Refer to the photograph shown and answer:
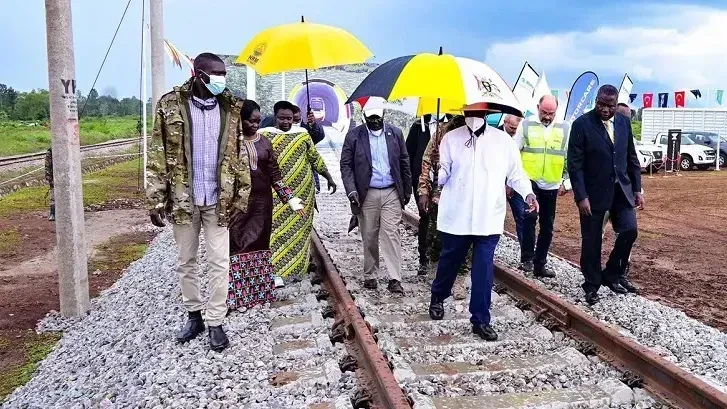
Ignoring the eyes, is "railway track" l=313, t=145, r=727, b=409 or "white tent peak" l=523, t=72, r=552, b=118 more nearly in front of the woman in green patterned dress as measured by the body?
the railway track

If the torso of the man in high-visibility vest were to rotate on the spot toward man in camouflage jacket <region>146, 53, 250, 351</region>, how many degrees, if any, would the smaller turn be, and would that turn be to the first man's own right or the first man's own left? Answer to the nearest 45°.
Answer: approximately 45° to the first man's own right

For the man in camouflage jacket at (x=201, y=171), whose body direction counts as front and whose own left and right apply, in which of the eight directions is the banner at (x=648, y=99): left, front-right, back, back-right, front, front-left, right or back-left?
back-left

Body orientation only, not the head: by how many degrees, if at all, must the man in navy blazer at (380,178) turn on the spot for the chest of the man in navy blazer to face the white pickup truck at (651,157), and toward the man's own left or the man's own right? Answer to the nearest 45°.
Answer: approximately 135° to the man's own left
